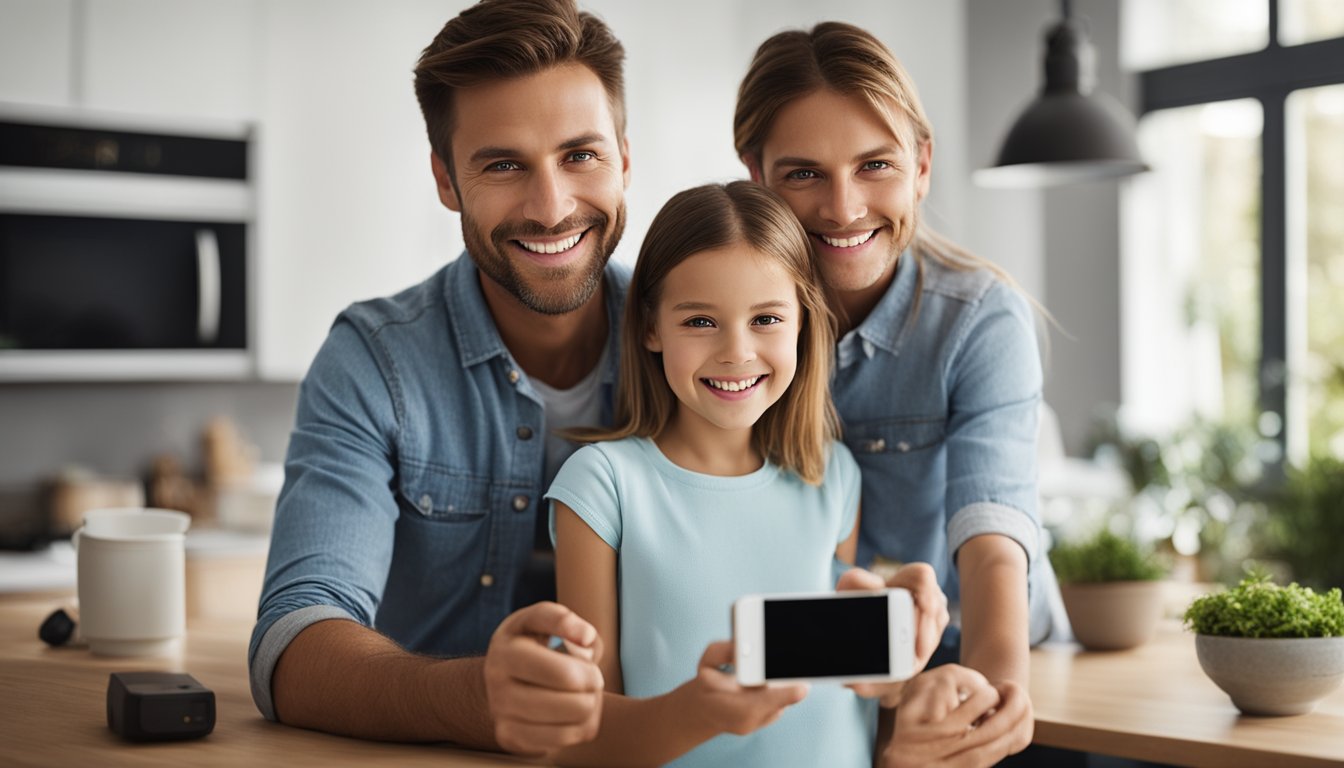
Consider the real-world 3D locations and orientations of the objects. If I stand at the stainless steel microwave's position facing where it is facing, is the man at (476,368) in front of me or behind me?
in front

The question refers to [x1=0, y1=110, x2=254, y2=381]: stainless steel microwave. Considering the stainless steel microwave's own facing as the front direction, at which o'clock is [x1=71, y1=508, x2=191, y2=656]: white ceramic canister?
The white ceramic canister is roughly at 12 o'clock from the stainless steel microwave.

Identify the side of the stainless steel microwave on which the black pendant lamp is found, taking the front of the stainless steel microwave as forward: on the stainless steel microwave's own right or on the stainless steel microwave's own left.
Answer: on the stainless steel microwave's own left

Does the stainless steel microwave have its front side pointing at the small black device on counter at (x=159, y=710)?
yes

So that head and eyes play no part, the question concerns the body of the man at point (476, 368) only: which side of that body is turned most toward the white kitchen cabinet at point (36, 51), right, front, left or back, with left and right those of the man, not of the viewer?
back

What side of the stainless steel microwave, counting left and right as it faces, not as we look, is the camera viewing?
front

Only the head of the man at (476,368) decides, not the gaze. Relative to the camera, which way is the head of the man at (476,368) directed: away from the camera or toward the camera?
toward the camera

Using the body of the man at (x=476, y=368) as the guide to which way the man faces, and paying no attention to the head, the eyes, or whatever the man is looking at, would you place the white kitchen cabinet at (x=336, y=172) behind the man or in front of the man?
behind

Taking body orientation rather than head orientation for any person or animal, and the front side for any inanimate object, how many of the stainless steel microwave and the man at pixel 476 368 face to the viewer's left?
0

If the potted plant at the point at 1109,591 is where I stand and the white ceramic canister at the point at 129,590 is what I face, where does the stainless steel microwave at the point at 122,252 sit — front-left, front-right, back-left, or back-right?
front-right

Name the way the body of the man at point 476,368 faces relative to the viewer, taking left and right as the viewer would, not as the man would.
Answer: facing the viewer and to the right of the viewer

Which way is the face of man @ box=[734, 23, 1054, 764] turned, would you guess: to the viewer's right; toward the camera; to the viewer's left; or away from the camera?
toward the camera

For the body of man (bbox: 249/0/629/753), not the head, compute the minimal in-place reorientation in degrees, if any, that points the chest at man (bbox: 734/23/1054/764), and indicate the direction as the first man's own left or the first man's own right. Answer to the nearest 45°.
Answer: approximately 45° to the first man's own left

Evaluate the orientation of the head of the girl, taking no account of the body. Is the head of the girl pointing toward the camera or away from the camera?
toward the camera
